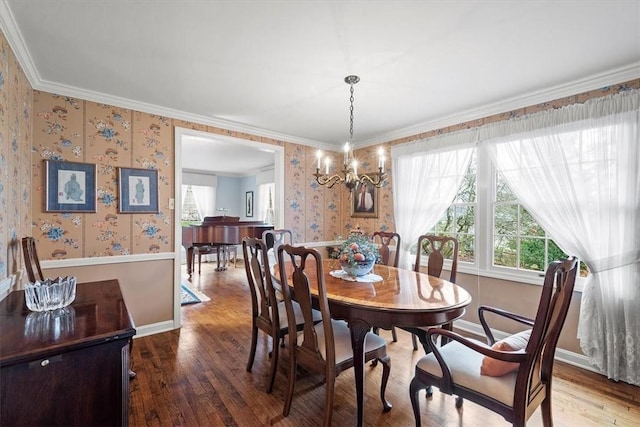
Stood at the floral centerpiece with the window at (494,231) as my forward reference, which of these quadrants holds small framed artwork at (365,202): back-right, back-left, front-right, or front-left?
front-left

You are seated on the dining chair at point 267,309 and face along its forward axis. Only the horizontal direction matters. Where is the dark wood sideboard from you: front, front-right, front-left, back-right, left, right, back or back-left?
back

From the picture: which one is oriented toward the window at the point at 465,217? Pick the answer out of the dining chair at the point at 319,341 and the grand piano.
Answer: the dining chair

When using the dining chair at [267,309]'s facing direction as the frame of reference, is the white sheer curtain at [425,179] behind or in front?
in front

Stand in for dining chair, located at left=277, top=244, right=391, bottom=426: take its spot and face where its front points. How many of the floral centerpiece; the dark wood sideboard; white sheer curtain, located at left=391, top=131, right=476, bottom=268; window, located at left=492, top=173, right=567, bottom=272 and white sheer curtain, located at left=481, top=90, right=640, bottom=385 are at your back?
1

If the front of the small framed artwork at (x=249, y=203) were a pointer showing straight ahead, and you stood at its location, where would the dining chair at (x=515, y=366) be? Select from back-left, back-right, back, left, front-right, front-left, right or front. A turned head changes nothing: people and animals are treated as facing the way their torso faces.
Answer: front-left

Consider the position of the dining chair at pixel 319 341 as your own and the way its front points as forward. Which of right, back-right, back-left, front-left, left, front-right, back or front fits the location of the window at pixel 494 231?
front

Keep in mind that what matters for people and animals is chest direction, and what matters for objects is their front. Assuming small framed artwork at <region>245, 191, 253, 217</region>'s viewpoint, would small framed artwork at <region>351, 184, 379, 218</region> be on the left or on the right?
on its left

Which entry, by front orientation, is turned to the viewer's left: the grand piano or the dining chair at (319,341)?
the grand piano

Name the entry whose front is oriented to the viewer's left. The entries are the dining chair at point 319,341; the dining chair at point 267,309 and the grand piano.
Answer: the grand piano

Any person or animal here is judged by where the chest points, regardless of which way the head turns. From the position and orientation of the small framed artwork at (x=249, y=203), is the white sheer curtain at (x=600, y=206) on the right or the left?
on its left

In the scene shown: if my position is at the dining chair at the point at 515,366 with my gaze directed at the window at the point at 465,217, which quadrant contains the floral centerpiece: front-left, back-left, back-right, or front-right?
front-left

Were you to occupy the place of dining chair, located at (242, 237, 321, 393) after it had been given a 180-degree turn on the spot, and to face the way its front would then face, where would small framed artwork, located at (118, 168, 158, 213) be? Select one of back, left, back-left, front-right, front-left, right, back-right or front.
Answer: right

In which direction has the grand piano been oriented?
to the viewer's left

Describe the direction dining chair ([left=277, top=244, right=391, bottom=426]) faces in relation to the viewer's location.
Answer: facing away from the viewer and to the right of the viewer
